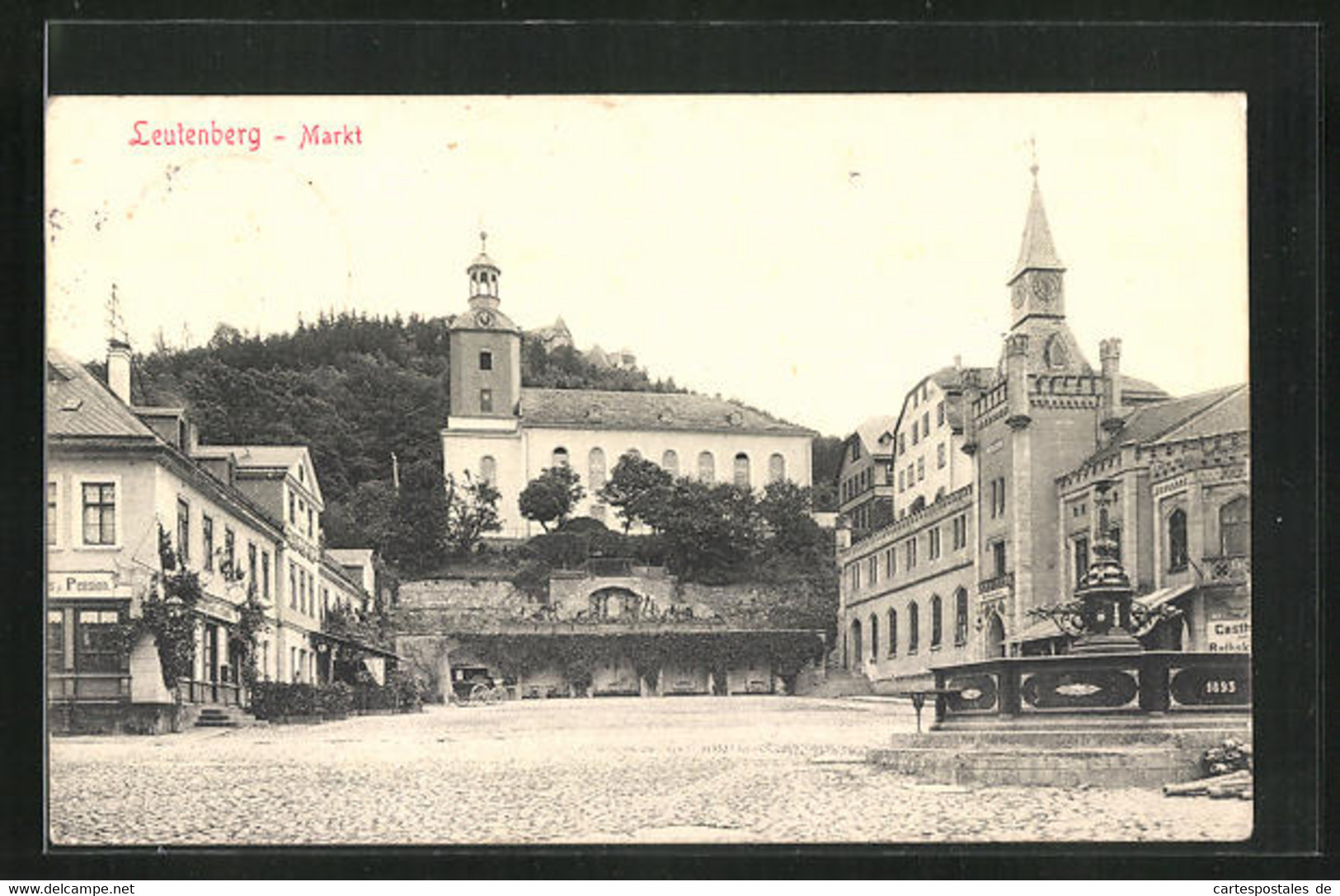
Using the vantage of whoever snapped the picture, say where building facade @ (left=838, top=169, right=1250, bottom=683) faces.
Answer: facing the viewer and to the left of the viewer

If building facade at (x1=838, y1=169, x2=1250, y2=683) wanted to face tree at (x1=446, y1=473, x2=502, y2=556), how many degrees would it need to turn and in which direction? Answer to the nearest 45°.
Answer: approximately 45° to its right

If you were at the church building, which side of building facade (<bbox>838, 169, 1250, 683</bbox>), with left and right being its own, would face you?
right

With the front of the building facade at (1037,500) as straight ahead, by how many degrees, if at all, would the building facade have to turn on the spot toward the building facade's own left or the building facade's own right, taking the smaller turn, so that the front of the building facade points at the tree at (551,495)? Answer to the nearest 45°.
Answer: approximately 45° to the building facade's own right

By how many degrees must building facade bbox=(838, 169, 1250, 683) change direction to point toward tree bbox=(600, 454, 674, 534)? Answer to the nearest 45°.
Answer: approximately 45° to its right
